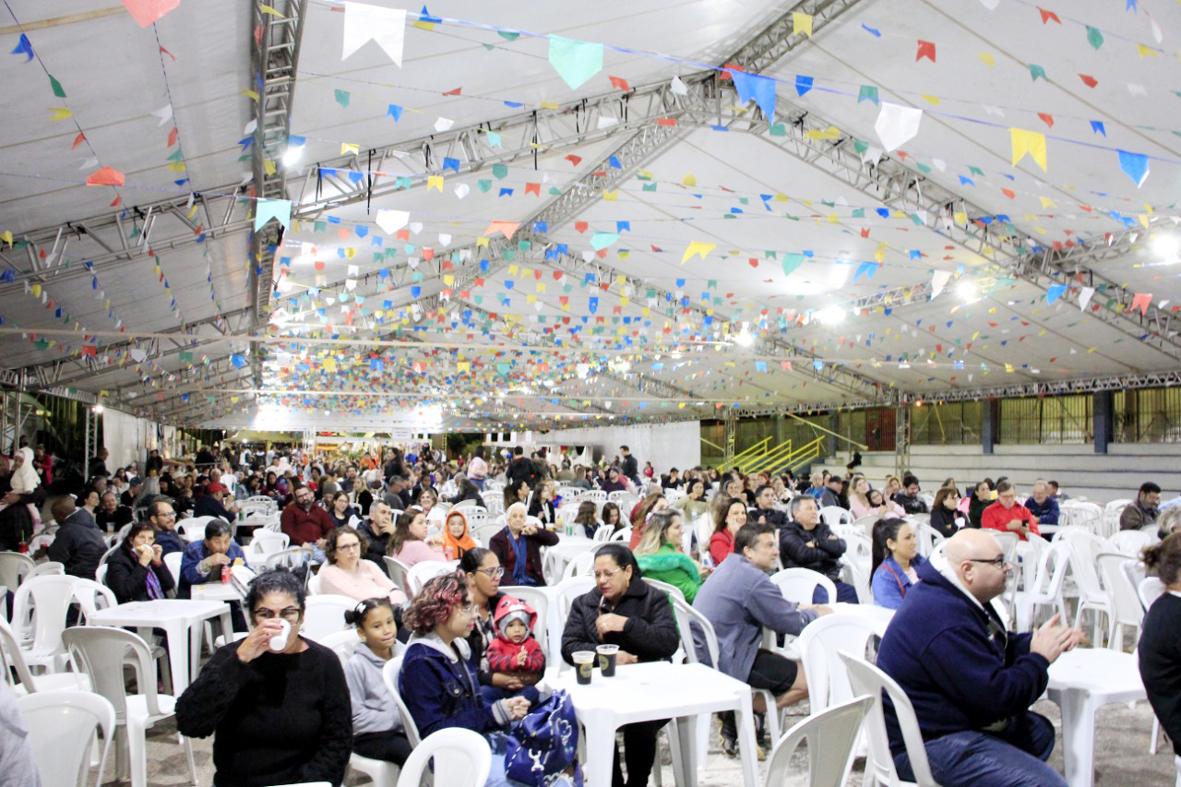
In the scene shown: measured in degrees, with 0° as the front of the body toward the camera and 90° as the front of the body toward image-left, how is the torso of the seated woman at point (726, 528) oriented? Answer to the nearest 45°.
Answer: approximately 315°

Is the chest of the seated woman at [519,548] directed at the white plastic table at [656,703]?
yes

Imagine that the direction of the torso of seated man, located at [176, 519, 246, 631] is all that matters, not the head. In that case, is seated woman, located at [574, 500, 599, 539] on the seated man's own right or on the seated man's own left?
on the seated man's own left

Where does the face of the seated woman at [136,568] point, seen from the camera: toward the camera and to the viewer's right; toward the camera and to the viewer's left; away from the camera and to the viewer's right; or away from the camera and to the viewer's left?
toward the camera and to the viewer's right

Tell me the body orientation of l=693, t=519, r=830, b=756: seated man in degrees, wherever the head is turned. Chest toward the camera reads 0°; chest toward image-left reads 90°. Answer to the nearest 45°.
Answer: approximately 270°

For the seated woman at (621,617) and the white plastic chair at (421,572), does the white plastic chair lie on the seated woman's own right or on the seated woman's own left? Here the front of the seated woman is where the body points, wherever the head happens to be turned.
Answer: on the seated woman's own right

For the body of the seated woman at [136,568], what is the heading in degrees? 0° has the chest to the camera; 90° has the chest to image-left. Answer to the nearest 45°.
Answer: approximately 315°

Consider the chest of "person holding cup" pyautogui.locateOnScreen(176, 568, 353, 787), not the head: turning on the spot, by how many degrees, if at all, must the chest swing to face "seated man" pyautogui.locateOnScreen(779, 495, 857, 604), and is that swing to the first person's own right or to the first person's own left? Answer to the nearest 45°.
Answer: approximately 135° to the first person's own left

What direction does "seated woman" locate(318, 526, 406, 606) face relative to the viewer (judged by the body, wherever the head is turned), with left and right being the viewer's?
facing the viewer and to the right of the viewer

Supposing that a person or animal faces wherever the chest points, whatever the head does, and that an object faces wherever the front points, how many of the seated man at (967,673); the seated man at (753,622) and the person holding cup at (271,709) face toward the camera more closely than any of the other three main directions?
1

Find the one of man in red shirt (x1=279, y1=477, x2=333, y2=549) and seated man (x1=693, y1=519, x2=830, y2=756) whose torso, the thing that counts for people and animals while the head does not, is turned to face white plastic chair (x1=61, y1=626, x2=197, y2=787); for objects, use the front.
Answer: the man in red shirt

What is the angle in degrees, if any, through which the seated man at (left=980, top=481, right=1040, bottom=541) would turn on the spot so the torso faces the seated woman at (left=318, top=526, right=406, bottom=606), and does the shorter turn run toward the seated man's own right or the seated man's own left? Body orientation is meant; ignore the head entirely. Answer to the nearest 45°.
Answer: approximately 90° to the seated man's own right
